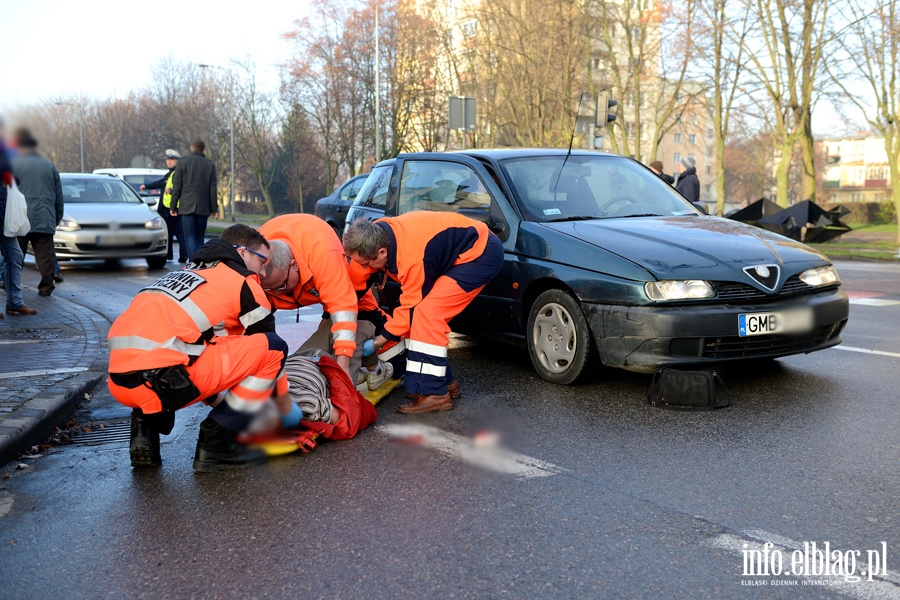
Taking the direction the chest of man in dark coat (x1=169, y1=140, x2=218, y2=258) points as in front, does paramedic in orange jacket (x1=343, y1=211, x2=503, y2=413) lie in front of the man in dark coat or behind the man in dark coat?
behind

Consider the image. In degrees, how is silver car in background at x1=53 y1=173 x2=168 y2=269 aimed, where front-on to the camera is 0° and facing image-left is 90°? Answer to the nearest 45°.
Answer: approximately 0°

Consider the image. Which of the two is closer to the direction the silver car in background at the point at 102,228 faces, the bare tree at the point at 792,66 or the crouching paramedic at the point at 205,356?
the crouching paramedic

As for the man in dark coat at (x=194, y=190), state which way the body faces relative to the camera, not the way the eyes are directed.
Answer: away from the camera

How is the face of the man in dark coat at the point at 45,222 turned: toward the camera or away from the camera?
away from the camera

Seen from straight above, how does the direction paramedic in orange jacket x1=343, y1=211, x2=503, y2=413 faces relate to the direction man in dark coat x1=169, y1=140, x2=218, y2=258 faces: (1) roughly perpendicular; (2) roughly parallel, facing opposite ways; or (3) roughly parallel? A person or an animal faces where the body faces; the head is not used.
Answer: roughly perpendicular

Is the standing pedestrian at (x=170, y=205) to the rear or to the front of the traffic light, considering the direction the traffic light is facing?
to the rear

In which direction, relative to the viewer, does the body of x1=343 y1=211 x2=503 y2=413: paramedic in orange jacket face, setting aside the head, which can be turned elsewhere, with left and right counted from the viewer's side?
facing to the left of the viewer

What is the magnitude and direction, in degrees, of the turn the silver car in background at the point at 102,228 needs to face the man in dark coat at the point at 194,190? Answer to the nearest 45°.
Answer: approximately 45° to its left

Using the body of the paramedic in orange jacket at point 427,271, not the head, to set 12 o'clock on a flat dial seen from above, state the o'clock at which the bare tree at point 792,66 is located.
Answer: The bare tree is roughly at 4 o'clock from the paramedic in orange jacket.

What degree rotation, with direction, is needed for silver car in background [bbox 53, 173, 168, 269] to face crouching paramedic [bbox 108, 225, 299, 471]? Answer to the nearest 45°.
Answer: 0° — it already faces them
